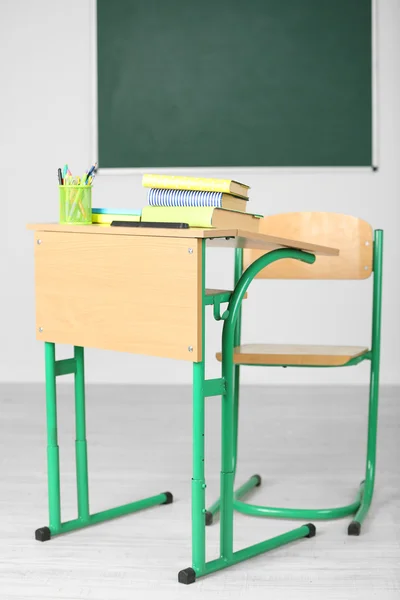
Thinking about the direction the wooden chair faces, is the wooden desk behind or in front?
in front

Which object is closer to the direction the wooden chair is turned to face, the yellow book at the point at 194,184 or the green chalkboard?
the yellow book

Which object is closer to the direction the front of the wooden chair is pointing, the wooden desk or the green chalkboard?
the wooden desk

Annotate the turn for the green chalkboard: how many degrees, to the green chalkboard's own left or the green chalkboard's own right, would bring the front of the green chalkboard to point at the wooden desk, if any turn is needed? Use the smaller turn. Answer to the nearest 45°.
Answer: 0° — it already faces it

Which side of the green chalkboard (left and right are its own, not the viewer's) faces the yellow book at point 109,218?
front

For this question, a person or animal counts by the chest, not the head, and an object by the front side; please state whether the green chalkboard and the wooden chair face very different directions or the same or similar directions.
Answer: same or similar directions

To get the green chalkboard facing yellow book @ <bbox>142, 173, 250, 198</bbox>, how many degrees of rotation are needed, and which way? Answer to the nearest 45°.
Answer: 0° — it already faces it

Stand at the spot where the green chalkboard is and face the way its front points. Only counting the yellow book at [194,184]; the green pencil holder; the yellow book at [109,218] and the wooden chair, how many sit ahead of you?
4

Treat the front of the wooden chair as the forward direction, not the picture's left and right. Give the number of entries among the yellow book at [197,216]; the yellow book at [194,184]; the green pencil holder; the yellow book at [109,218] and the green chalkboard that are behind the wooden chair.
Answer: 1

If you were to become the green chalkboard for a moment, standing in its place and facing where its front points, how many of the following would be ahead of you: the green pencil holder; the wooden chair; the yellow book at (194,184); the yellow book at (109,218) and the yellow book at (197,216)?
5

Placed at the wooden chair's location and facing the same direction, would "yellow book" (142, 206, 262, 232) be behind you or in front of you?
in front

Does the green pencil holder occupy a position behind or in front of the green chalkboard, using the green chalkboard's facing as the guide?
in front

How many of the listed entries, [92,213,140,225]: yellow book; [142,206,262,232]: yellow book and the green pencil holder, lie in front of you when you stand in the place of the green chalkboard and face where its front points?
3

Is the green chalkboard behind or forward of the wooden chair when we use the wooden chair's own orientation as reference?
behind

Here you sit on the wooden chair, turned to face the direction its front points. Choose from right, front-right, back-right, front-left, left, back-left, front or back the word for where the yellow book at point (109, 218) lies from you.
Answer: front-right

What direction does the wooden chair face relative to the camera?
toward the camera

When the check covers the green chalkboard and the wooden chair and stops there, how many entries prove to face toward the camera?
2

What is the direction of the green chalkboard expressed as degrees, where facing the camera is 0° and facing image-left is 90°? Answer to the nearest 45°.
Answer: approximately 0°

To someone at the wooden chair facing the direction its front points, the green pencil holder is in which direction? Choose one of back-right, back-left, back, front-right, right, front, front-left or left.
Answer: front-right
